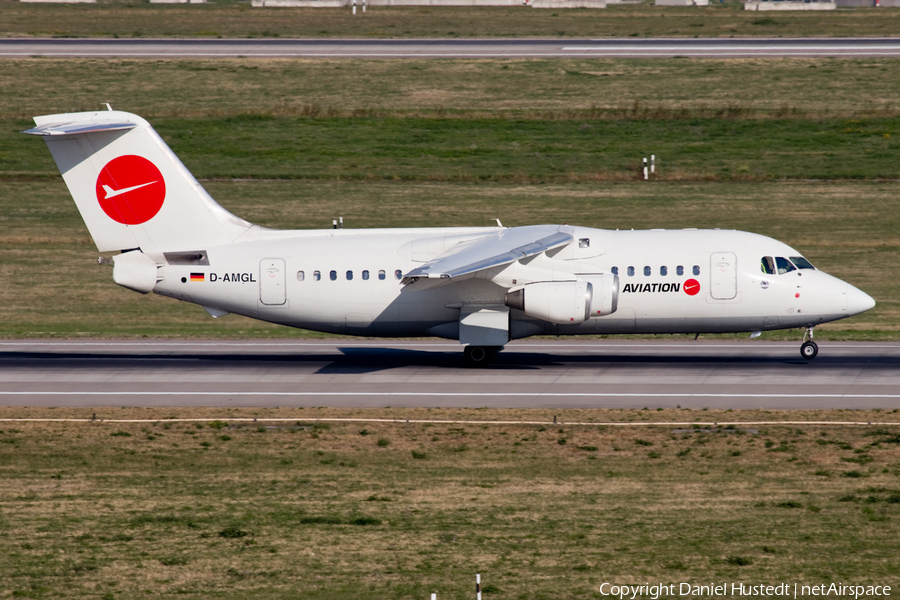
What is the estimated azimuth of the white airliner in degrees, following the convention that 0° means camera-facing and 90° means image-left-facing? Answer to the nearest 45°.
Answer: approximately 270°
